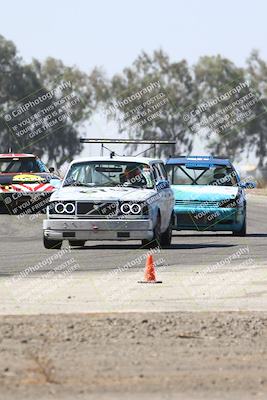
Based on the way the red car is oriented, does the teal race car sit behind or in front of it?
in front

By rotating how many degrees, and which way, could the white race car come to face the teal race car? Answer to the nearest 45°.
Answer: approximately 135° to its left

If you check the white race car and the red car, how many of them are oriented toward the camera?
2

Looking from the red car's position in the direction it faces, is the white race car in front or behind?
in front

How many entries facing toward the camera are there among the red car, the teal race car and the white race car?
3

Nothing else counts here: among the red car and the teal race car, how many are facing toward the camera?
2

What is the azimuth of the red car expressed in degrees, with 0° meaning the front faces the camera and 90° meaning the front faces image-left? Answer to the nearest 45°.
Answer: approximately 0°

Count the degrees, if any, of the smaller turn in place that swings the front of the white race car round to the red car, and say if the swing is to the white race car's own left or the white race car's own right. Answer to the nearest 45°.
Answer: approximately 180°

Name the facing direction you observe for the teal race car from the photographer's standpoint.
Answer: facing the viewer

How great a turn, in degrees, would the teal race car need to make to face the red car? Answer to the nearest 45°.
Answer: approximately 135° to its right

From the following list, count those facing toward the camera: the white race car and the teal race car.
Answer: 2

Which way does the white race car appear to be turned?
toward the camera
